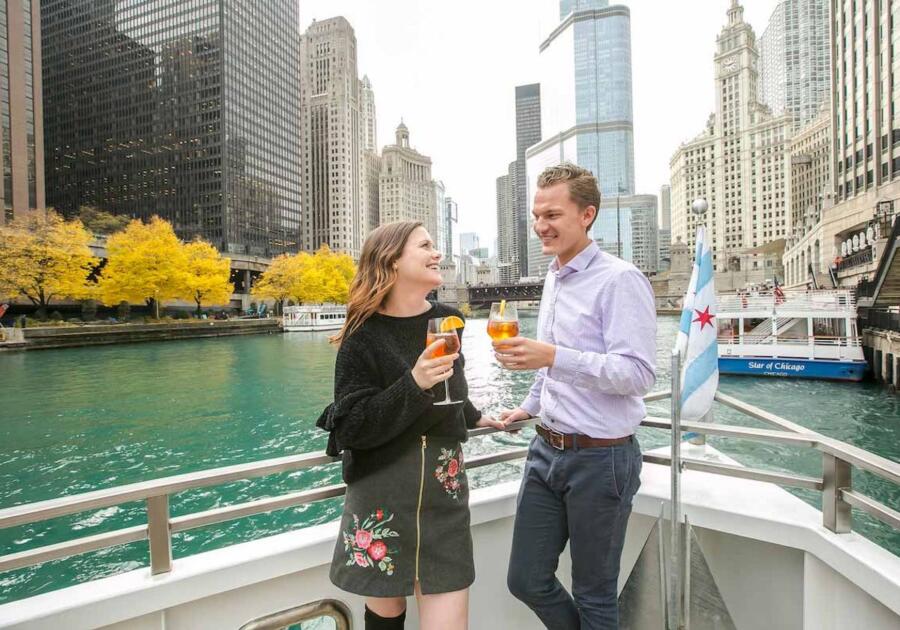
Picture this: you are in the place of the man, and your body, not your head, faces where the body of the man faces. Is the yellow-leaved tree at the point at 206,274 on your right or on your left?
on your right

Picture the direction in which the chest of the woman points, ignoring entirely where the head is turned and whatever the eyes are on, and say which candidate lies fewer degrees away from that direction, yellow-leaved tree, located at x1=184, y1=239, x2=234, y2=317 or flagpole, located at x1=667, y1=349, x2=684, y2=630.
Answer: the flagpole

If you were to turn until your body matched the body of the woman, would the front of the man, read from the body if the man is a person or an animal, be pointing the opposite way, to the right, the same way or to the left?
to the right

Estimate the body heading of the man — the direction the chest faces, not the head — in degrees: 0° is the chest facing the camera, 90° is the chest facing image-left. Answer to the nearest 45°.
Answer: approximately 45°

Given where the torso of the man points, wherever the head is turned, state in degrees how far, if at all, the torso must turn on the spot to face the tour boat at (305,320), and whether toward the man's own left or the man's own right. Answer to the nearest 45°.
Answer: approximately 90° to the man's own right

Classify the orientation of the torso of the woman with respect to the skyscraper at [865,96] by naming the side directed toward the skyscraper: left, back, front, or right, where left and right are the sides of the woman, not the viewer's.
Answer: left

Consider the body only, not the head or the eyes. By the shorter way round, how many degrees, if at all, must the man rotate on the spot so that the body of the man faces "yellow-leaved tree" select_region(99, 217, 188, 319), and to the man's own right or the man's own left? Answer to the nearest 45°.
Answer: approximately 90° to the man's own right

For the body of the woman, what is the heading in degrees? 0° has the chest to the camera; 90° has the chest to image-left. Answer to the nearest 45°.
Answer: approximately 315°

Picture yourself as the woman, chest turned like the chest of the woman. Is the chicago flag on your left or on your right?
on your left

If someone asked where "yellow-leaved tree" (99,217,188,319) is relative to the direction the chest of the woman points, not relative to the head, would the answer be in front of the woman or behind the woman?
behind

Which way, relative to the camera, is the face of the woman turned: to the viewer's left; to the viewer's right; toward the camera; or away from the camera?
to the viewer's right

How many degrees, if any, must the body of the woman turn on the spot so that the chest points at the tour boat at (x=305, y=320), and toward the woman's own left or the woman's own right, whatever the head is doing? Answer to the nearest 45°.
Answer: approximately 135° to the woman's own left
